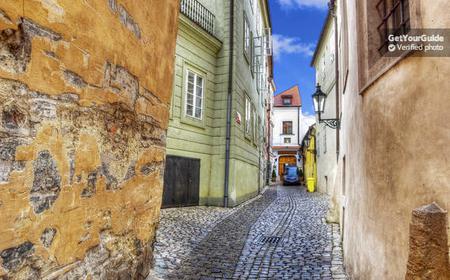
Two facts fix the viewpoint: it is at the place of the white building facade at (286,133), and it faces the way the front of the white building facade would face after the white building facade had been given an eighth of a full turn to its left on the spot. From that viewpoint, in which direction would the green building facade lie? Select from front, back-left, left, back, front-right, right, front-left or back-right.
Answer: front-right

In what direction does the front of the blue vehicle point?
toward the camera

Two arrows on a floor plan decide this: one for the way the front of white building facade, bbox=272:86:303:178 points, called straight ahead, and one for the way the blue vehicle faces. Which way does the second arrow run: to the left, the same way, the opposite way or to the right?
the same way

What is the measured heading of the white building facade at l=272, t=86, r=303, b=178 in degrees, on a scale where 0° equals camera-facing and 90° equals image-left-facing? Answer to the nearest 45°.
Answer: approximately 0°

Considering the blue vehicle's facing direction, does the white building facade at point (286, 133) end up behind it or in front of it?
behind

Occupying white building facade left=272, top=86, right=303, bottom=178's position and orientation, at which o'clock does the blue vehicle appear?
The blue vehicle is roughly at 12 o'clock from the white building facade.
